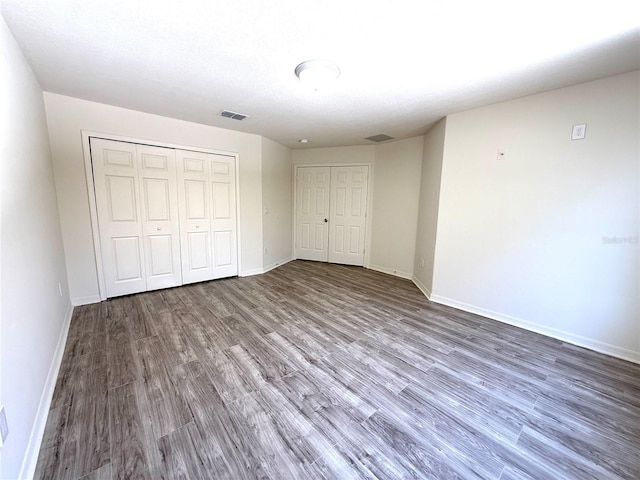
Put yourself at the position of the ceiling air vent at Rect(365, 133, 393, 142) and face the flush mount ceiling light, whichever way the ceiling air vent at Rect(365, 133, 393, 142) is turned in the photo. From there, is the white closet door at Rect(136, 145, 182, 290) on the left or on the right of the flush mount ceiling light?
right

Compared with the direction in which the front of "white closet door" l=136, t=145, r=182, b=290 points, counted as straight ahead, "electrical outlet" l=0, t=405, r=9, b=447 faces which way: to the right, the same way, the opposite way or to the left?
to the left

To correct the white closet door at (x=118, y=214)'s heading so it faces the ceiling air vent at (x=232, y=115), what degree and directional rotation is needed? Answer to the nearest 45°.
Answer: approximately 45° to its left

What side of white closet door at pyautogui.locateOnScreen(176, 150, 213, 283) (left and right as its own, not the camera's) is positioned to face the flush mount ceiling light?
front

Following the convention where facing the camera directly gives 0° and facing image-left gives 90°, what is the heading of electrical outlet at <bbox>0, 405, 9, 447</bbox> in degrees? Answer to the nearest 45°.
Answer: approximately 270°

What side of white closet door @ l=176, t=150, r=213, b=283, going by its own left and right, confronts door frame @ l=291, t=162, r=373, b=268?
left

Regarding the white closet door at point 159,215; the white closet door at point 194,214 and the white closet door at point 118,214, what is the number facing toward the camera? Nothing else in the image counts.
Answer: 3

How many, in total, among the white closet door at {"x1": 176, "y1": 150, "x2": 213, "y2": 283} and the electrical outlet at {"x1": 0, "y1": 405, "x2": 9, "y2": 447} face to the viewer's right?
1

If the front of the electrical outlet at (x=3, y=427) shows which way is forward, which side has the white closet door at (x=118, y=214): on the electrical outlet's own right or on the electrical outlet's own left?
on the electrical outlet's own left
